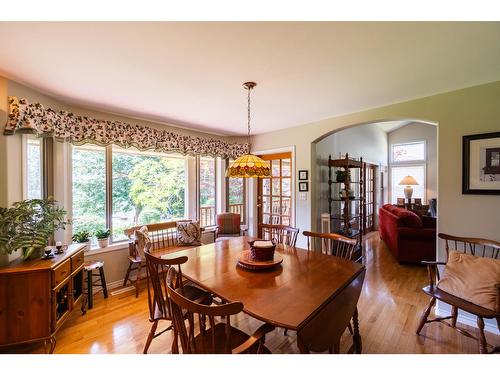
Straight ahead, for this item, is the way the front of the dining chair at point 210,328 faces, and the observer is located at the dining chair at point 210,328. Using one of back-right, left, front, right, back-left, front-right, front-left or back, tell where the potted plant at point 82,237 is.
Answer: left

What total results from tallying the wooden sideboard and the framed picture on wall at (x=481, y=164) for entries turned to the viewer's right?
1

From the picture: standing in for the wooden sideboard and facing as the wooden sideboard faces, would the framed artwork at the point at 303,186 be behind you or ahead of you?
ahead

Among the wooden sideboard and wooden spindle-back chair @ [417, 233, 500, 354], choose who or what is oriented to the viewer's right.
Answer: the wooden sideboard

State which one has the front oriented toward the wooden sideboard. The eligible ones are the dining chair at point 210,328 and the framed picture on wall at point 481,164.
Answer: the framed picture on wall

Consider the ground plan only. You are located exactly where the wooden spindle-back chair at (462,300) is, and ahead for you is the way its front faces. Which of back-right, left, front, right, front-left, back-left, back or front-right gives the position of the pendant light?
front

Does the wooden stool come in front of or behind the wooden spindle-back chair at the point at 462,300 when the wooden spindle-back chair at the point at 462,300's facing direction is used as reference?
in front

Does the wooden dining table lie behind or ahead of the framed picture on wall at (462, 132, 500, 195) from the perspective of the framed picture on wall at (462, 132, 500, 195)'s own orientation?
ahead

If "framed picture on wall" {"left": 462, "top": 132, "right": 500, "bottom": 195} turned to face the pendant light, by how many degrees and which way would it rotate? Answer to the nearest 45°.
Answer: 0° — it already faces it

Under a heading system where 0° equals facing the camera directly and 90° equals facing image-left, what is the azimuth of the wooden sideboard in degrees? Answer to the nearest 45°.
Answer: approximately 270°

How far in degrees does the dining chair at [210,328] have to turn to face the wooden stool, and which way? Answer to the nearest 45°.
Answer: approximately 90° to its left

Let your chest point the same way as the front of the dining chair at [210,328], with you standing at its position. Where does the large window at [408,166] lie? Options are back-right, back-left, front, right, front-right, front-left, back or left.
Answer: front

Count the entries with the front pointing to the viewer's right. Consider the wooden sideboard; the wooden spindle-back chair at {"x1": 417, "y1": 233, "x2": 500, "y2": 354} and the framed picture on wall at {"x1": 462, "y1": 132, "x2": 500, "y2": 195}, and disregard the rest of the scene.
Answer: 1

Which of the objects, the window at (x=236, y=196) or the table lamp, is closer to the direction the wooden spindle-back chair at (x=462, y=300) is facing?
the window
